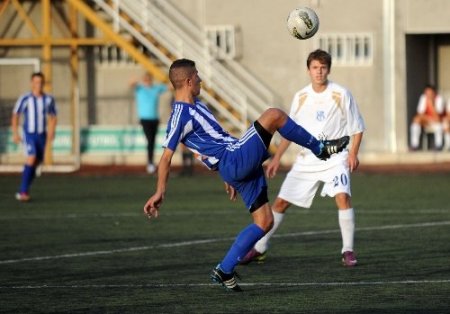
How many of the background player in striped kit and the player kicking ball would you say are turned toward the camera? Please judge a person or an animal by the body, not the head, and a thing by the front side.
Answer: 1

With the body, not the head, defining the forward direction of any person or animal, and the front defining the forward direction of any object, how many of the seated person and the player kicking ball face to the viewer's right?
1

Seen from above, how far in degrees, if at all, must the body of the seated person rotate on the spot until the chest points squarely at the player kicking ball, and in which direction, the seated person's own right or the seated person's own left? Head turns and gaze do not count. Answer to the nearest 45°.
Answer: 0° — they already face them

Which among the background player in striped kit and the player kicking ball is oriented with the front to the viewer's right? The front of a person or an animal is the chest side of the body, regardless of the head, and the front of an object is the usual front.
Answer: the player kicking ball

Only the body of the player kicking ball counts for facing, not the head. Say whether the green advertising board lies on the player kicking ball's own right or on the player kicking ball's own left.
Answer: on the player kicking ball's own left

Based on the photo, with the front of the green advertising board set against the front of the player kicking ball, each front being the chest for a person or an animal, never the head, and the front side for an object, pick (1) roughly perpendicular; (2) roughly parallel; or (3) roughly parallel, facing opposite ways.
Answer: roughly perpendicular

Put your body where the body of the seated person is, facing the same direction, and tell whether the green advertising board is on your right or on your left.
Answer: on your right

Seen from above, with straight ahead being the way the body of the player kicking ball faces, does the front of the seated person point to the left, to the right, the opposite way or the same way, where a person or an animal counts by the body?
to the right

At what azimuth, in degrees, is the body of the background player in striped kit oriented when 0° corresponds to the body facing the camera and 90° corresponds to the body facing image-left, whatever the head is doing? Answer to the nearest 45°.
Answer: approximately 0°
